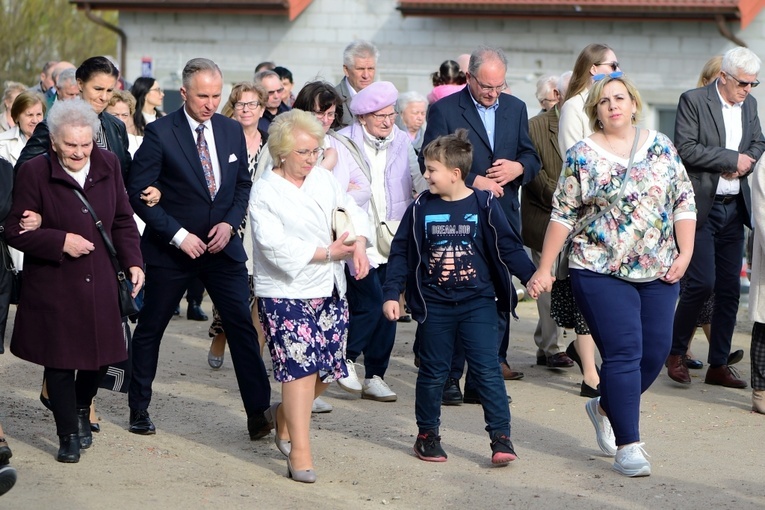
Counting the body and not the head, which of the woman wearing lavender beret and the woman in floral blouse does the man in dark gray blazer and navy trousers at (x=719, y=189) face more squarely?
the woman in floral blouse

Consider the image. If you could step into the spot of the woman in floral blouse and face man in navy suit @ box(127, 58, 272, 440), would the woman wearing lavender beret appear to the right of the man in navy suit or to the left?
right

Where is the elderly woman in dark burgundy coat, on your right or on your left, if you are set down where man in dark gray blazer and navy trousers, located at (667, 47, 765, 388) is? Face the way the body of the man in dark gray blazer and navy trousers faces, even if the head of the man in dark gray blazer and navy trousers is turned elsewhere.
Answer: on your right

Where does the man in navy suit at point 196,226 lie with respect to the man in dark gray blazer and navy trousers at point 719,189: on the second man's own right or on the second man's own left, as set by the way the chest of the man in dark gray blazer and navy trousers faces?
on the second man's own right

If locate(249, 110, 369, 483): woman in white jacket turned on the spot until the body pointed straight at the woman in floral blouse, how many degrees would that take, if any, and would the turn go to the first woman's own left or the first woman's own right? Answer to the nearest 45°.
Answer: approximately 45° to the first woman's own left

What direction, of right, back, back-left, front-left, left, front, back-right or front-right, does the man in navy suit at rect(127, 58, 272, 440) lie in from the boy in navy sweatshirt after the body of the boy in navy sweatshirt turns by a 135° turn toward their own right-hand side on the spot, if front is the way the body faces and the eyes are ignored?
front-left

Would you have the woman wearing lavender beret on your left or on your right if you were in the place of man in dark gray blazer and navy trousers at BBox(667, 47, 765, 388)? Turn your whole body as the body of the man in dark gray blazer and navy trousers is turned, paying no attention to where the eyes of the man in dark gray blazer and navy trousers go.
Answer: on your right

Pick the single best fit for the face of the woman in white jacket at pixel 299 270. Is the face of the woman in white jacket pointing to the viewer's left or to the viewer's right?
to the viewer's right

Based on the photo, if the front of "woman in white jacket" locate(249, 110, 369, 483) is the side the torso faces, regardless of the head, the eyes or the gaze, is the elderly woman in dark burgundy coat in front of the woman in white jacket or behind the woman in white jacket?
behind

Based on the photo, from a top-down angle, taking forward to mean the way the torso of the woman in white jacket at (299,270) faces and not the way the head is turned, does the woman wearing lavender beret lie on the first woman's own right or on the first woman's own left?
on the first woman's own left
